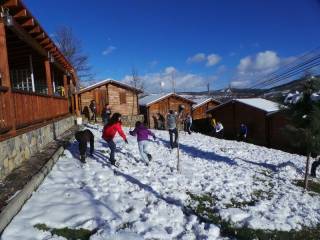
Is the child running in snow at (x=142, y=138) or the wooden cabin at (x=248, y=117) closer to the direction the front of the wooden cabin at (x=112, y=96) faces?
the child running in snow

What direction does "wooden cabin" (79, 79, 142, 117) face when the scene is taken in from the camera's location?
facing the viewer

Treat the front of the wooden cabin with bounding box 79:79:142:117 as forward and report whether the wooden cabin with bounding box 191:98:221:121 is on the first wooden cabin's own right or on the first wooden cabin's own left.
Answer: on the first wooden cabin's own left

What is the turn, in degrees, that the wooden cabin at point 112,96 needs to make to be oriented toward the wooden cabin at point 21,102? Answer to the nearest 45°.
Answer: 0° — it already faces it

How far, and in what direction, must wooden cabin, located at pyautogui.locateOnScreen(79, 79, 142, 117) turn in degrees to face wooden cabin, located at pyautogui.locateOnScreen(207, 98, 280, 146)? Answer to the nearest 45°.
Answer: approximately 90° to its left

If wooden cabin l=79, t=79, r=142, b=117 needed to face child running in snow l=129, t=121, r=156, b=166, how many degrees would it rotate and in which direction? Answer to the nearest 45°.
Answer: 0° — it already faces them

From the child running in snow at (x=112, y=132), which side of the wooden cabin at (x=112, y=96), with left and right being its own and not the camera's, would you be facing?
front

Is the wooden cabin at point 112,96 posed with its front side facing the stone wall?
yes

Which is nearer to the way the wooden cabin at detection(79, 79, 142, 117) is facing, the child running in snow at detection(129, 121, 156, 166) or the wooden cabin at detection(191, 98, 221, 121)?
the child running in snow

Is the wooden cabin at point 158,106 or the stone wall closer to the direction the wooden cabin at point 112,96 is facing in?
the stone wall

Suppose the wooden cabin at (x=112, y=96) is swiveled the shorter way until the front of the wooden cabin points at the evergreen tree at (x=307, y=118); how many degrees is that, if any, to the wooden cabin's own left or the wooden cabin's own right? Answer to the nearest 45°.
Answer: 0° — it already faces it
